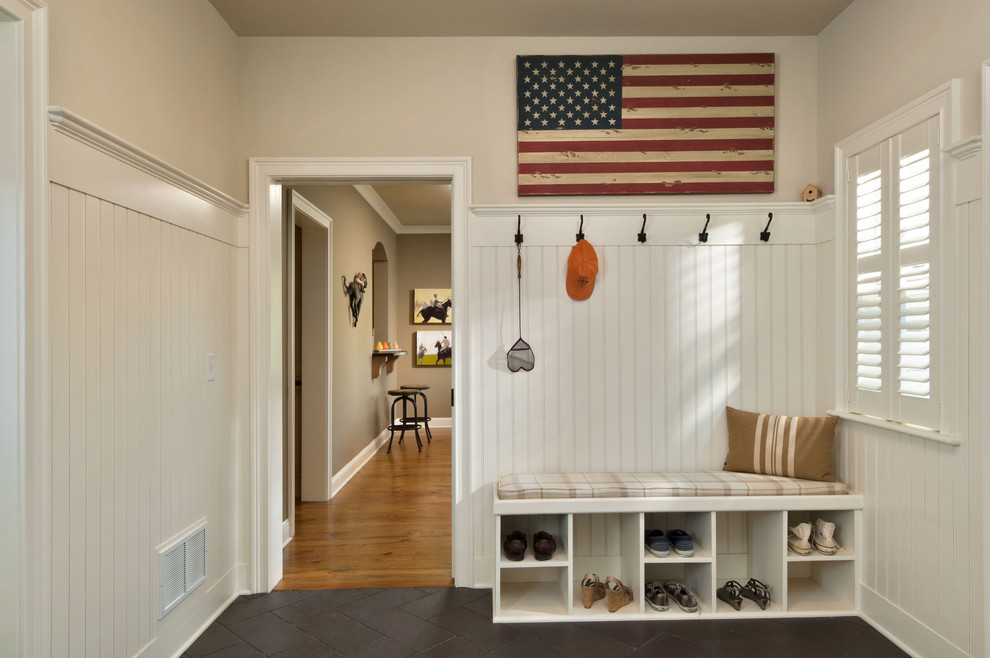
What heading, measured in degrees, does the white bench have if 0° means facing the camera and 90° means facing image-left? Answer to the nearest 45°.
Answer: approximately 0°

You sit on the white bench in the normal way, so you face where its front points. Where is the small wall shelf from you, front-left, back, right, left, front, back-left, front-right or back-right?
back-right

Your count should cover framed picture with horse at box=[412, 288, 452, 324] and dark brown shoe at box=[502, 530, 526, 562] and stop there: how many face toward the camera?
2

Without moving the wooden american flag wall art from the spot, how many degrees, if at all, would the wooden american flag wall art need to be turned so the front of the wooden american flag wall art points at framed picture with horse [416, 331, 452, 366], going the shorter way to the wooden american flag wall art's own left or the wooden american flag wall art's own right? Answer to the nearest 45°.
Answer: approximately 135° to the wooden american flag wall art's own right

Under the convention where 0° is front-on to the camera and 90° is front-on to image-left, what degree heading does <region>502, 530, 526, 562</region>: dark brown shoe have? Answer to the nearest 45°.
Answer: approximately 0°
